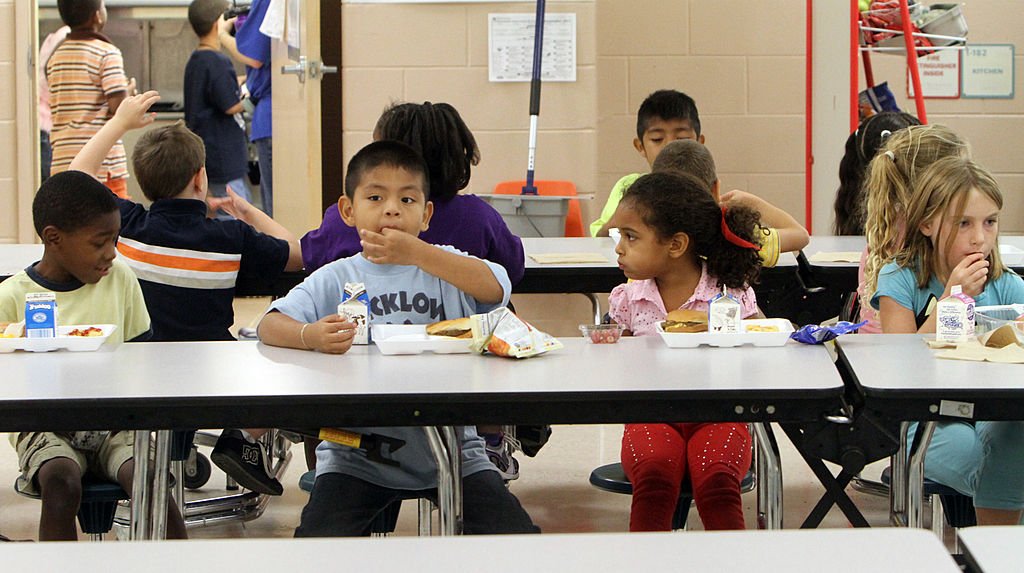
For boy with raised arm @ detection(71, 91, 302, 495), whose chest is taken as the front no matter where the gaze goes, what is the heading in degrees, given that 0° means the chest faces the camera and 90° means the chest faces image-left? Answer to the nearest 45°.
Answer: approximately 180°

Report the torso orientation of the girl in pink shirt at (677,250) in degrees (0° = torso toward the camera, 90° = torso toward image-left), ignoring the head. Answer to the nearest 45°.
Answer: approximately 0°

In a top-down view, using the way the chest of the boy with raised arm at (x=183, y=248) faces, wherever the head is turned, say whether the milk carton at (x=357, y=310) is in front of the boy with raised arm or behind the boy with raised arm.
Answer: behind

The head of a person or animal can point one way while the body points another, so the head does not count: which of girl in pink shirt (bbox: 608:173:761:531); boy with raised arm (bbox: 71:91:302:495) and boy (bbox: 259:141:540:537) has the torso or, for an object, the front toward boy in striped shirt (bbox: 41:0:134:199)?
boy with raised arm (bbox: 71:91:302:495)

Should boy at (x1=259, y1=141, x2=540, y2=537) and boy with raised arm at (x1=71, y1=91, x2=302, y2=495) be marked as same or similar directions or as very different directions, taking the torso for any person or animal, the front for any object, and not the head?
very different directions

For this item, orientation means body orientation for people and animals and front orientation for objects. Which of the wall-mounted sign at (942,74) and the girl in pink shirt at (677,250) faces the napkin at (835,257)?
the wall-mounted sign

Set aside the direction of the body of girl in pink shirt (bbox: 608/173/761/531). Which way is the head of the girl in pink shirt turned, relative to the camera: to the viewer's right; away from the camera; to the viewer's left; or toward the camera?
to the viewer's left

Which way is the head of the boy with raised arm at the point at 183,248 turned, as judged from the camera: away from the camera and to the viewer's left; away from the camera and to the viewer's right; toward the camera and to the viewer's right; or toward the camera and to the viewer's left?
away from the camera and to the viewer's right

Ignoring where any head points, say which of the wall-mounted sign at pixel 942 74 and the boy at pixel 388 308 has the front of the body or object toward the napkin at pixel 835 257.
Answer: the wall-mounted sign

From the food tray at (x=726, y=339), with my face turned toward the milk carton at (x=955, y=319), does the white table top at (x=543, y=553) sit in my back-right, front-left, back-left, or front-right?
back-right
